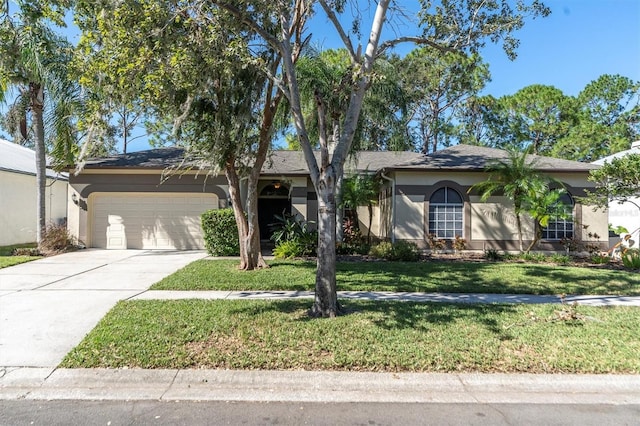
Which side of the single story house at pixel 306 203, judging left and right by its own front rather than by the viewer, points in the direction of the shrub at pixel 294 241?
front

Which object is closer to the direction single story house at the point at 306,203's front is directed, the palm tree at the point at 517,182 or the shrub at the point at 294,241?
the shrub

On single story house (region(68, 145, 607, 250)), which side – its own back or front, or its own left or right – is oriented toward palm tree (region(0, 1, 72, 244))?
right

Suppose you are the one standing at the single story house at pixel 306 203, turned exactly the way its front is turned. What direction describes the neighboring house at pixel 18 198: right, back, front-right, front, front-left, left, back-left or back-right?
right

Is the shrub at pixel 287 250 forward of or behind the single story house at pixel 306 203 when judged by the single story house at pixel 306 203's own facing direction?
forward

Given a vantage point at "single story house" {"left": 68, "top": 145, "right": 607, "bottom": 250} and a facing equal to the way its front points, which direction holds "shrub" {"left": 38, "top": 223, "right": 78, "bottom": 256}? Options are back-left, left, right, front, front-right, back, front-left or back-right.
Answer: right

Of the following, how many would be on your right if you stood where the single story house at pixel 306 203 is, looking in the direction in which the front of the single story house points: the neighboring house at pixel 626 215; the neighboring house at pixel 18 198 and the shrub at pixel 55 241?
2

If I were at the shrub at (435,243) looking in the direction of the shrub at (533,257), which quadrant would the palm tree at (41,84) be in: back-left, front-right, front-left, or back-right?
back-right

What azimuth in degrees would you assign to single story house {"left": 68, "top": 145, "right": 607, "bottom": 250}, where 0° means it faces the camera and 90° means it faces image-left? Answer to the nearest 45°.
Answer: approximately 0°

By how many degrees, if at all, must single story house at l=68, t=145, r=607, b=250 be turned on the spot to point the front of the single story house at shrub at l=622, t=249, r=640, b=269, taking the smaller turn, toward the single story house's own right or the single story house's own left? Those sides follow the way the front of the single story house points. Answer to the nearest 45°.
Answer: approximately 90° to the single story house's own left

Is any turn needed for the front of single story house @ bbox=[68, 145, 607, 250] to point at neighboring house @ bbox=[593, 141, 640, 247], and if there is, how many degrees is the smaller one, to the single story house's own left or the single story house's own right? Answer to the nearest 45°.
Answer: approximately 90° to the single story house's own left

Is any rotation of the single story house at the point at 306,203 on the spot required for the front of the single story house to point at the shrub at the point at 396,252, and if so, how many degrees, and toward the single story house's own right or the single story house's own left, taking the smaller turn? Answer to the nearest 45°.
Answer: approximately 45° to the single story house's own left

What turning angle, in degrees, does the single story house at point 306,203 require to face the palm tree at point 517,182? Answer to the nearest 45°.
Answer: approximately 90° to its left
